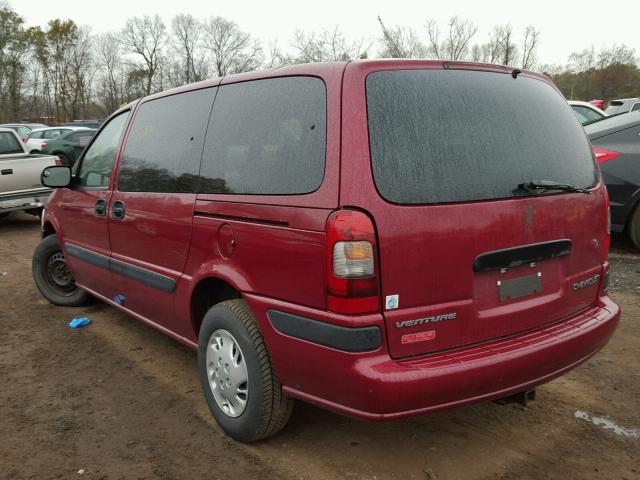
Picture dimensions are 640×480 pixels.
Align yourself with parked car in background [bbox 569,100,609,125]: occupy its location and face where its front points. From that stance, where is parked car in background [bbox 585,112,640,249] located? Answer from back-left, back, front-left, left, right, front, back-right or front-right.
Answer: right

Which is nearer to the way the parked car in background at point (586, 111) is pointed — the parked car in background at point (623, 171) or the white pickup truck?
the parked car in background

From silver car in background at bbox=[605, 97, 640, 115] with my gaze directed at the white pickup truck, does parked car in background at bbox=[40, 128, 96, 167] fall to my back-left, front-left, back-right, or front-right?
front-right

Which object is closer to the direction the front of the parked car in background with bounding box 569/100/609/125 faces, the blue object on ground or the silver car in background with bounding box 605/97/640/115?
the silver car in background

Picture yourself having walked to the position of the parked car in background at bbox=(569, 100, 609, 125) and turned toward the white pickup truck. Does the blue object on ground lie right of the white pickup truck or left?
left

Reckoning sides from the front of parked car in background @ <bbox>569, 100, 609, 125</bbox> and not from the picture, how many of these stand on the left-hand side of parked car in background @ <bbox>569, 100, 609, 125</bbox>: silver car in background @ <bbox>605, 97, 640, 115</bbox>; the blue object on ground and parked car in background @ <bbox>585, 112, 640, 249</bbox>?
1
